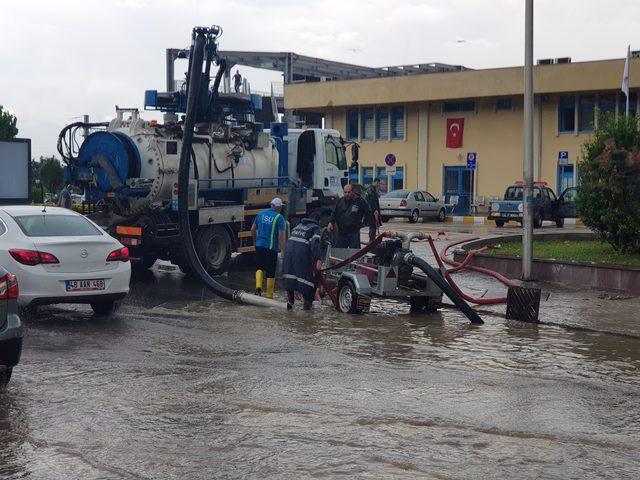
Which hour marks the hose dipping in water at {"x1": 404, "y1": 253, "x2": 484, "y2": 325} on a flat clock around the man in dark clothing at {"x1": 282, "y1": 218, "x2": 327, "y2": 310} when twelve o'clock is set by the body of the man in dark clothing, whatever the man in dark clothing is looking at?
The hose dipping in water is roughly at 2 o'clock from the man in dark clothing.

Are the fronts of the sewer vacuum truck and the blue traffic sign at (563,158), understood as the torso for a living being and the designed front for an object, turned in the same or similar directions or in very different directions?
very different directions

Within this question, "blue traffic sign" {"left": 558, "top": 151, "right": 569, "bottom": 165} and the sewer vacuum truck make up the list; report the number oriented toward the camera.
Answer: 1

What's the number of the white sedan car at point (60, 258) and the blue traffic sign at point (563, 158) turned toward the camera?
1

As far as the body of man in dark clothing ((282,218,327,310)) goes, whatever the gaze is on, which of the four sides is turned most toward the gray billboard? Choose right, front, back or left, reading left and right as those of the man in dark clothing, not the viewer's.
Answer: left

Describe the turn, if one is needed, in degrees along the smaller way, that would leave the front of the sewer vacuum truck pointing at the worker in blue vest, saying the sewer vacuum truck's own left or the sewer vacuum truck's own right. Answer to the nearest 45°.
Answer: approximately 135° to the sewer vacuum truck's own right

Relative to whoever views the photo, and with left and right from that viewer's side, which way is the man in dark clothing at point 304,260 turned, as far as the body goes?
facing away from the viewer and to the right of the viewer

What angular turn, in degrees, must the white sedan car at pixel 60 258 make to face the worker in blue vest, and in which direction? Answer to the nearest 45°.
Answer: approximately 90° to its right

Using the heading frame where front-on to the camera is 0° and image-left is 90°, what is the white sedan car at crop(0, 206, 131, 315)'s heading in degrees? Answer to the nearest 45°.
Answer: approximately 135°

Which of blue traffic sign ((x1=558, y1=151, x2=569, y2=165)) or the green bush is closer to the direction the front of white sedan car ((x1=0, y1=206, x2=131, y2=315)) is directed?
the blue traffic sign
